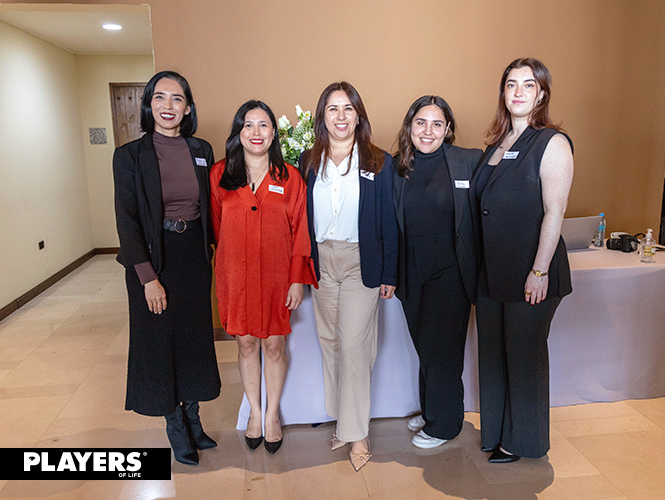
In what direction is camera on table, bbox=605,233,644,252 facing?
to the viewer's left

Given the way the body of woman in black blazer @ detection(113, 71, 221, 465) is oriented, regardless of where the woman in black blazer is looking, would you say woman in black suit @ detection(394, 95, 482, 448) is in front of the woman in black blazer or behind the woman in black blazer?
in front

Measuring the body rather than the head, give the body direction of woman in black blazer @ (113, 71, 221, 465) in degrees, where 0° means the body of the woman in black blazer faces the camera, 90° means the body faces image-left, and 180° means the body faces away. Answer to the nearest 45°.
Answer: approximately 315°

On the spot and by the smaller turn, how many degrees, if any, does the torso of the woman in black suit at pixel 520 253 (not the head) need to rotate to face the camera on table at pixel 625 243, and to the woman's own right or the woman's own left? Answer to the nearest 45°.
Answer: approximately 180°

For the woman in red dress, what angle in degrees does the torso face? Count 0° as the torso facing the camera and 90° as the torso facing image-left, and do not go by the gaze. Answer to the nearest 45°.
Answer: approximately 0°

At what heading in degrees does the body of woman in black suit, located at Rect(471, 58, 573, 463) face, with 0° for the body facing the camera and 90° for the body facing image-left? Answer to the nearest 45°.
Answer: approximately 45°

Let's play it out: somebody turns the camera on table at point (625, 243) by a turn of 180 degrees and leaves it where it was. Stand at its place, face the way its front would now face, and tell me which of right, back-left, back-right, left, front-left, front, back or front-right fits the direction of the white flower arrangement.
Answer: back-right
